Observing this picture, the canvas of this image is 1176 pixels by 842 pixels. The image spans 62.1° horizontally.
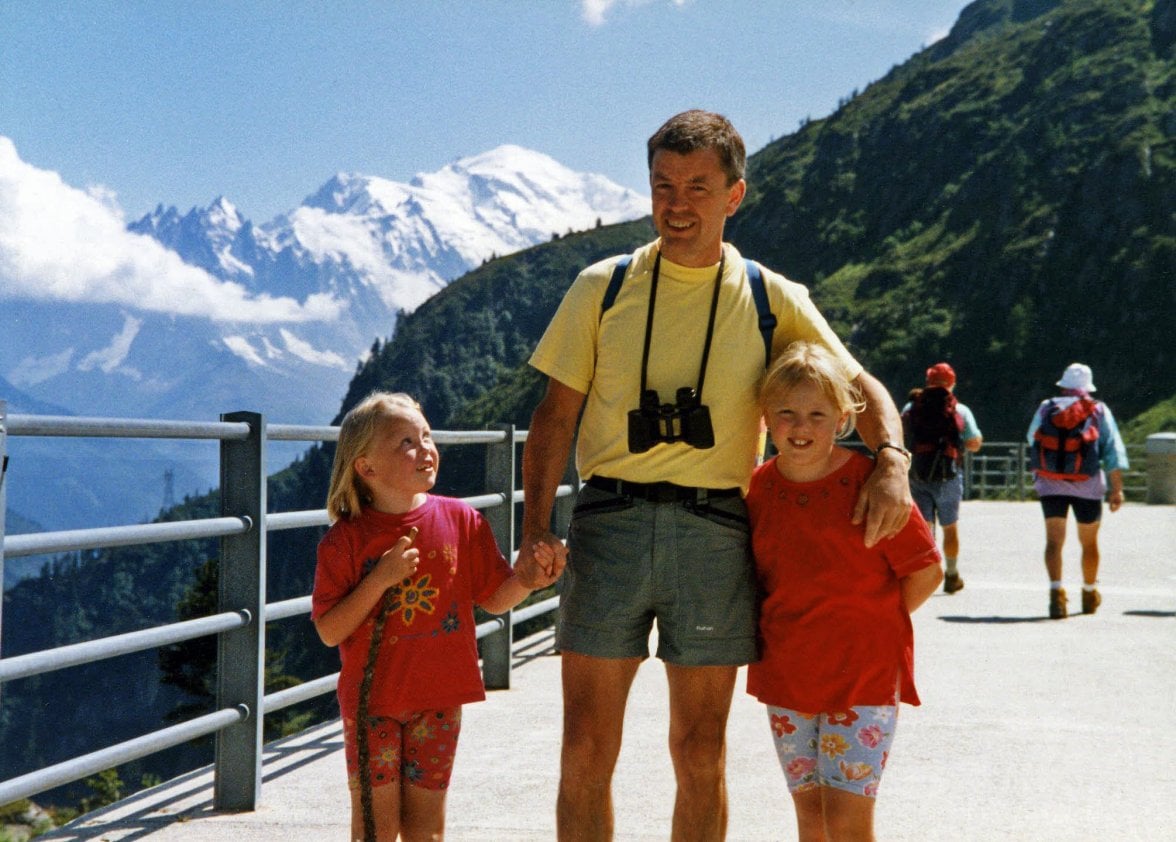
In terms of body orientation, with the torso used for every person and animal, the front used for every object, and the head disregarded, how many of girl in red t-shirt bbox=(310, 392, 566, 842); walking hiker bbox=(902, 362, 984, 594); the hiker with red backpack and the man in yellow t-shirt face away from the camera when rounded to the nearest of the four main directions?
2

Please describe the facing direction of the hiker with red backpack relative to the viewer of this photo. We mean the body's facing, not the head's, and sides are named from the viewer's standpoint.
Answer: facing away from the viewer

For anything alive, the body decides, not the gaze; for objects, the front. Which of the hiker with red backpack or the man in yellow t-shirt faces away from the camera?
the hiker with red backpack

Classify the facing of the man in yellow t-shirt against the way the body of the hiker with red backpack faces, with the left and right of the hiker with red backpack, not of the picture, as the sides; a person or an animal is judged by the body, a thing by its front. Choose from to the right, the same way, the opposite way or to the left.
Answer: the opposite way

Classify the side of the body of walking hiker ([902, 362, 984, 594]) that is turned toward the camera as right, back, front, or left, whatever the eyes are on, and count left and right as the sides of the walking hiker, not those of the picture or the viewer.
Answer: back

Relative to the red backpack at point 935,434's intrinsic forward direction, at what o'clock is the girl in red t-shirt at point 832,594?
The girl in red t-shirt is roughly at 12 o'clock from the red backpack.

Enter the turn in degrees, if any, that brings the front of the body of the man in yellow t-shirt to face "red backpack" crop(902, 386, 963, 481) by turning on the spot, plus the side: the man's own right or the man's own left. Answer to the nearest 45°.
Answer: approximately 180°
